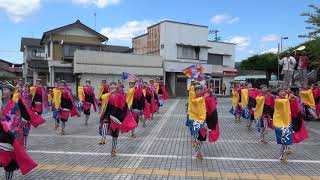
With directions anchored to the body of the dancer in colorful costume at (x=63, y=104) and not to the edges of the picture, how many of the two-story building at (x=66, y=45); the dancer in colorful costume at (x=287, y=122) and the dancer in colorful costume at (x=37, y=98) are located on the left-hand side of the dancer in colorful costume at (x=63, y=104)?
1

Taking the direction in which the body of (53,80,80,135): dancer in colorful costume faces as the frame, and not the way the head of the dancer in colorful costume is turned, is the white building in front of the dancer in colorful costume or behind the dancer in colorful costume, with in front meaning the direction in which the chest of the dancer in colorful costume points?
behind

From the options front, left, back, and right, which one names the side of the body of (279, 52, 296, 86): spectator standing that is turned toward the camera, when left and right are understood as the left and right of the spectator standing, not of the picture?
front

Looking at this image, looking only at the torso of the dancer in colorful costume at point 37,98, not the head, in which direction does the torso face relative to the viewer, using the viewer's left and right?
facing the viewer and to the left of the viewer

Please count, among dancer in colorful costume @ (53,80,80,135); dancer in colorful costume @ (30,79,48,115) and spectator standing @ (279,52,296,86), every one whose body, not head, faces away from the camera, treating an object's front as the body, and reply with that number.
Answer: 0

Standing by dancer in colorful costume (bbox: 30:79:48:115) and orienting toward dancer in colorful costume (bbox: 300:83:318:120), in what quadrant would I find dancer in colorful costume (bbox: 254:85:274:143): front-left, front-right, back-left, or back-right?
front-right

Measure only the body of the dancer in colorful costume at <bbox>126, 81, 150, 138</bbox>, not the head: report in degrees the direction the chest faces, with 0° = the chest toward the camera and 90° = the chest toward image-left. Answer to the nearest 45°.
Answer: approximately 45°

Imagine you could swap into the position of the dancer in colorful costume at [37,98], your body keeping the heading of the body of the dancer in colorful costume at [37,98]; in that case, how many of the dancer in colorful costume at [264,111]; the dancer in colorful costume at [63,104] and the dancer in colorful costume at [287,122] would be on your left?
3

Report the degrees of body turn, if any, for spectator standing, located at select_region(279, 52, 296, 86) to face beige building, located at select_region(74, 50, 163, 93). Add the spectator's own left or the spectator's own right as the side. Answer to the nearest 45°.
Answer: approximately 135° to the spectator's own right

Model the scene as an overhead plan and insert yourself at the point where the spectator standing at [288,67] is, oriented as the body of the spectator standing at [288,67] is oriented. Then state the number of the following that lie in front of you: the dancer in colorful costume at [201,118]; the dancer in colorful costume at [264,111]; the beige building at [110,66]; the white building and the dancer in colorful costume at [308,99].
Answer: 3

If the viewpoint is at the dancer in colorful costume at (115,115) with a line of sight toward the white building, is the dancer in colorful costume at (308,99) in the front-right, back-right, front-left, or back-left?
front-right
